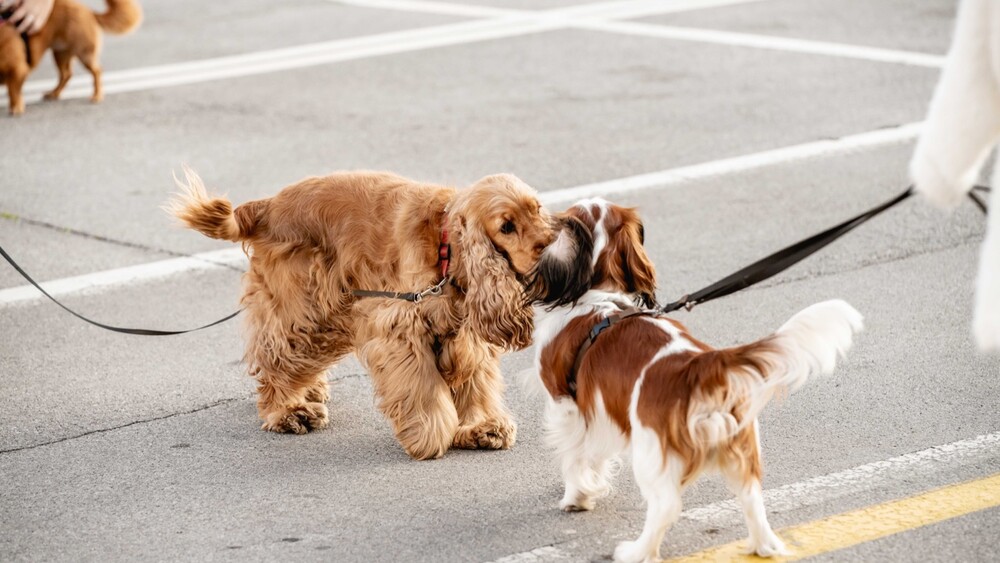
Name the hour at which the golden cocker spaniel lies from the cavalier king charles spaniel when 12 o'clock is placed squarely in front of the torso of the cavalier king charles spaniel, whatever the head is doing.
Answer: The golden cocker spaniel is roughly at 12 o'clock from the cavalier king charles spaniel.

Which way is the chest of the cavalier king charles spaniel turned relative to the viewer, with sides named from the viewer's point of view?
facing away from the viewer and to the left of the viewer

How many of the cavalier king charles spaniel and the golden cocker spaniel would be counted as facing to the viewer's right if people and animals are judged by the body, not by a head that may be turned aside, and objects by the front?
1

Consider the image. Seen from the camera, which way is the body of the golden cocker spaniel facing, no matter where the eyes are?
to the viewer's right

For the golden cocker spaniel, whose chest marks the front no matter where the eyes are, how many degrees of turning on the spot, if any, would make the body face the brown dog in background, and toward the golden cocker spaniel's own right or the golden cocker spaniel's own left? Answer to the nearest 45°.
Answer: approximately 135° to the golden cocker spaniel's own left
